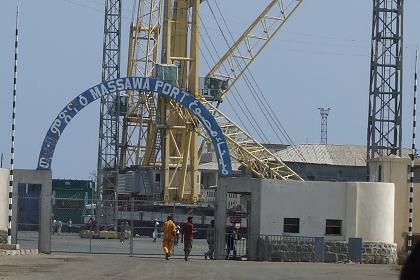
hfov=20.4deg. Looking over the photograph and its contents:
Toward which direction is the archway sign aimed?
toward the camera

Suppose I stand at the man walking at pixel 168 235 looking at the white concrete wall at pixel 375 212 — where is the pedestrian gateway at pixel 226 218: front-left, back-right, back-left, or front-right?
front-left

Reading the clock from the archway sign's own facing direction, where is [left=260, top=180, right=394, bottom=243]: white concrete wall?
The white concrete wall is roughly at 9 o'clock from the archway sign.

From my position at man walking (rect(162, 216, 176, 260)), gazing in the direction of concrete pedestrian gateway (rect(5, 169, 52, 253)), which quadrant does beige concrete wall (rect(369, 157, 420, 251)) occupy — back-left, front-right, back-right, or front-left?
back-right
